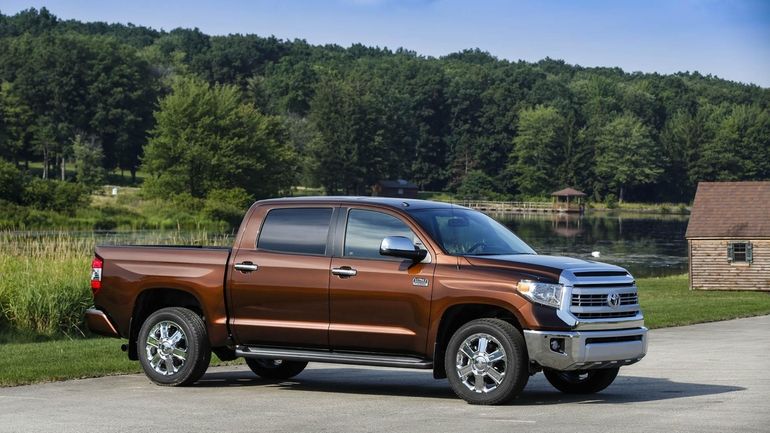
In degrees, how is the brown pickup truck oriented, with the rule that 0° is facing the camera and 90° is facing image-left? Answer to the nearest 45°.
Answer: approximately 315°
